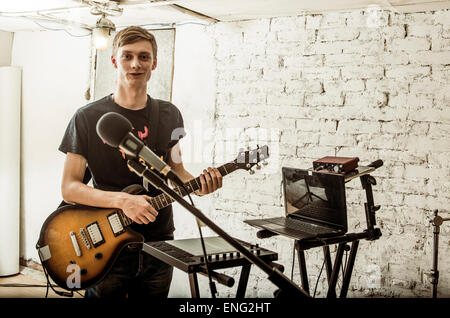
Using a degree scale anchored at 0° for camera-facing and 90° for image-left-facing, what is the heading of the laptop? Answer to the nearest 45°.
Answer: approximately 45°

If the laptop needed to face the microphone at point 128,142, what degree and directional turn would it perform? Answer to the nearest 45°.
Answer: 0° — it already faces it

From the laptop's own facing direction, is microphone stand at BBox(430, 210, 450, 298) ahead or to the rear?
to the rear

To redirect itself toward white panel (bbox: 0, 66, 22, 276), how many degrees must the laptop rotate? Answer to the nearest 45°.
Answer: approximately 90° to its right

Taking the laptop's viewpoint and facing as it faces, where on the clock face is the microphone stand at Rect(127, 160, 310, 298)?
The microphone stand is roughly at 11 o'clock from the laptop.

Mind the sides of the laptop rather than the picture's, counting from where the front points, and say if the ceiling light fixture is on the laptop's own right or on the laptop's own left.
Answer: on the laptop's own right

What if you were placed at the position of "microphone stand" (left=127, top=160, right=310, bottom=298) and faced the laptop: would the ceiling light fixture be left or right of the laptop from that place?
left
